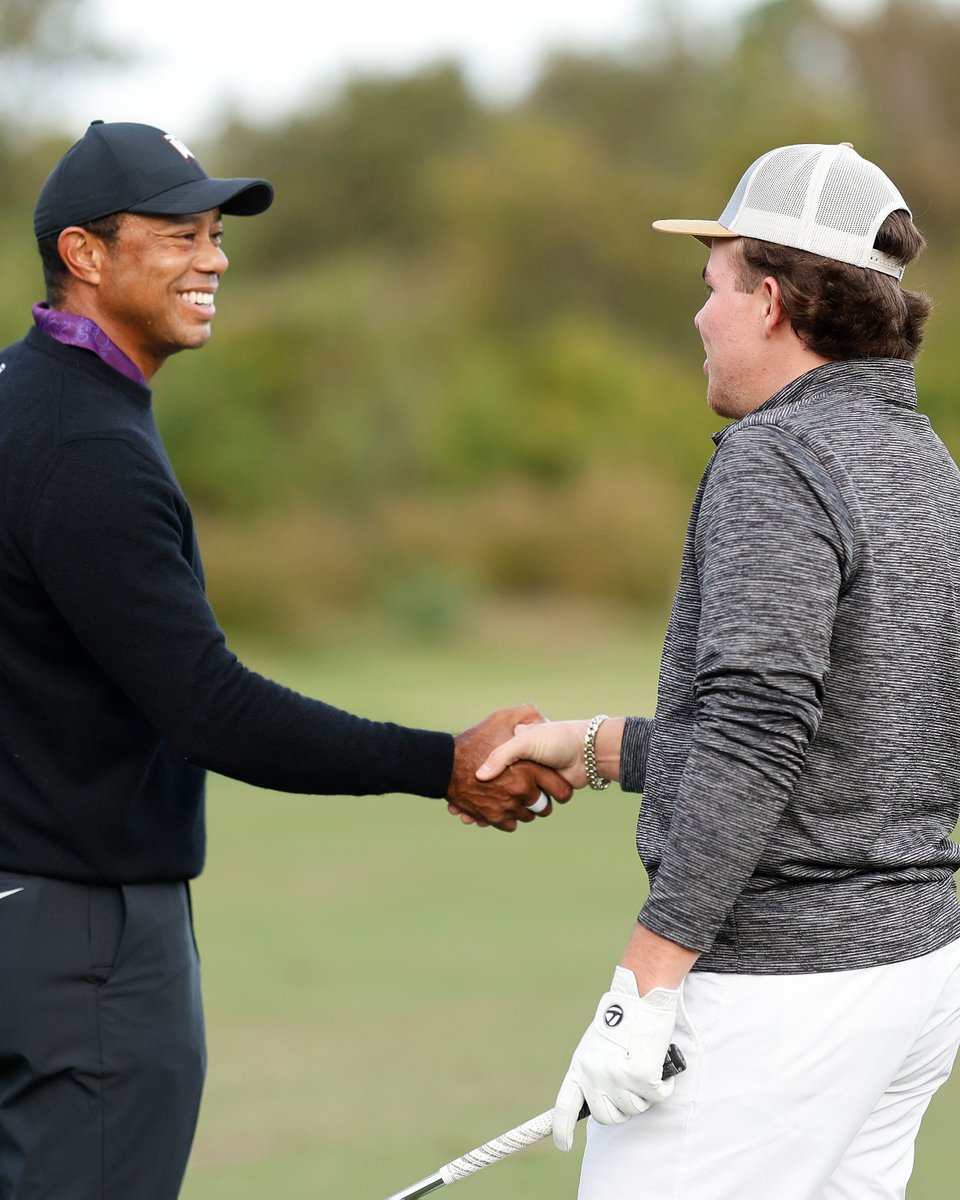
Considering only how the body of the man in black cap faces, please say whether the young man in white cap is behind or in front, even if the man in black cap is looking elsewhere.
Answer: in front

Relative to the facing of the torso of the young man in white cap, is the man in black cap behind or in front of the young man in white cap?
in front

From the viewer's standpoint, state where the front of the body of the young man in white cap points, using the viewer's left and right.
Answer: facing away from the viewer and to the left of the viewer

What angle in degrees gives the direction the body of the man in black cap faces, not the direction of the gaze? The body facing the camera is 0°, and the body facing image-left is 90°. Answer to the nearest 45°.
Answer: approximately 270°

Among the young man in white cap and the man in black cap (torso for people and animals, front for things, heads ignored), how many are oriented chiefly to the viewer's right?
1
